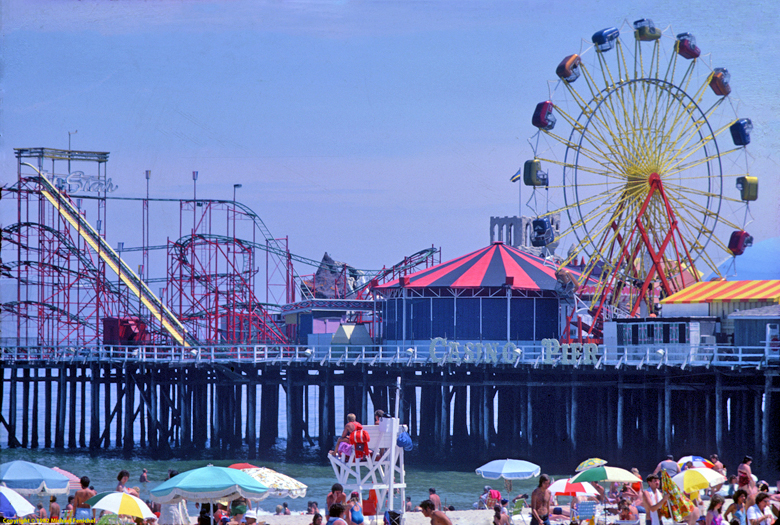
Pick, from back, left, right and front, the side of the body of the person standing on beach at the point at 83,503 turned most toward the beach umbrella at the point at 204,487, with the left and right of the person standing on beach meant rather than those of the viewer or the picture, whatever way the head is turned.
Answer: right

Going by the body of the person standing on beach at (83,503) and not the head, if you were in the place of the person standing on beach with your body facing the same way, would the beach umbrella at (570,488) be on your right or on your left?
on your right

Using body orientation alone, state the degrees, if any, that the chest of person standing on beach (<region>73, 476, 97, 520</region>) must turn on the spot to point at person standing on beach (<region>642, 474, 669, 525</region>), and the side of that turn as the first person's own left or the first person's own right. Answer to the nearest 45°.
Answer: approximately 90° to the first person's own right

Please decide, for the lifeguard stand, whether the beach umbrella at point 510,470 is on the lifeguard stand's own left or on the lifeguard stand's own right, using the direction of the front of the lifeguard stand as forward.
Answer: on the lifeguard stand's own right

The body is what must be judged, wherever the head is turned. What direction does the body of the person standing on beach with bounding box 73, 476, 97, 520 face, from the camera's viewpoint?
away from the camera

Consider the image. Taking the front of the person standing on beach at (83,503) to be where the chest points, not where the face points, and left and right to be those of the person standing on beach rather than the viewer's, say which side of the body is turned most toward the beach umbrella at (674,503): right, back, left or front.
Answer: right

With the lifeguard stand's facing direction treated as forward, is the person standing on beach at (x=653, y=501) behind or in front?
behind
